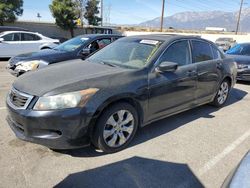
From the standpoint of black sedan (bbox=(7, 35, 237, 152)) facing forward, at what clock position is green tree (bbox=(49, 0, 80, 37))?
The green tree is roughly at 4 o'clock from the black sedan.

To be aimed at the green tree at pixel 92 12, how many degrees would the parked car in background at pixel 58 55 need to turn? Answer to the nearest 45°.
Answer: approximately 135° to its right

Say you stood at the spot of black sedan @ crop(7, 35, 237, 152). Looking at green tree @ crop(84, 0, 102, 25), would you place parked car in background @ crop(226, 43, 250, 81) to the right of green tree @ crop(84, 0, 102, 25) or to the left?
right

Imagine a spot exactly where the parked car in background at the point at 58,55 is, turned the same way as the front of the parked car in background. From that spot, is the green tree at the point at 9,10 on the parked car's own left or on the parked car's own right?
on the parked car's own right

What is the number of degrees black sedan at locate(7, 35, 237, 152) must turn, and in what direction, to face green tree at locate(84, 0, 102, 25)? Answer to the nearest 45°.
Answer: approximately 135° to its right

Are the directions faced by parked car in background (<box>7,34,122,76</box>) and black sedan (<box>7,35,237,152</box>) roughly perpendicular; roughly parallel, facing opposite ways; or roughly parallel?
roughly parallel

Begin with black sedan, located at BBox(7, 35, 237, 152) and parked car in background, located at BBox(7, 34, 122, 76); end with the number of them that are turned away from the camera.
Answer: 0

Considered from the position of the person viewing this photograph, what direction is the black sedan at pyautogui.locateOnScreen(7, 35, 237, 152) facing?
facing the viewer and to the left of the viewer

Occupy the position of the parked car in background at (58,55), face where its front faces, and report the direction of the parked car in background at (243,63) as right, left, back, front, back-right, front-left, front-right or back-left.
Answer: back-left

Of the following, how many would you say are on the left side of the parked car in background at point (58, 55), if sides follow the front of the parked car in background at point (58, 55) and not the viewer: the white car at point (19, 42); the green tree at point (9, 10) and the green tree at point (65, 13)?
0

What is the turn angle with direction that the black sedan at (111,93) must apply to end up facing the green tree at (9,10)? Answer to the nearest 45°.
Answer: approximately 90° to its right

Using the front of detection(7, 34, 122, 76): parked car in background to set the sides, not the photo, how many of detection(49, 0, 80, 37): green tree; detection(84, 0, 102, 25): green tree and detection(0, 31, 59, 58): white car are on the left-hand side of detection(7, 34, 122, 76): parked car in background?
0

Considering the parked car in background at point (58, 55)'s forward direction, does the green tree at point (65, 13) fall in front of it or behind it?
behind

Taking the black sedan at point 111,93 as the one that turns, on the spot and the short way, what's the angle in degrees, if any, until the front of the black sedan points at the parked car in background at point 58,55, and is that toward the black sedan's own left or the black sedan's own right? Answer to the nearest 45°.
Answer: approximately 90° to the black sedan's own right
